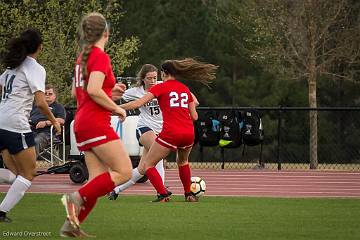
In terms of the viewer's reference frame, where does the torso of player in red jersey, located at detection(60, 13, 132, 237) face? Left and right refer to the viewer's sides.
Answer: facing away from the viewer and to the right of the viewer

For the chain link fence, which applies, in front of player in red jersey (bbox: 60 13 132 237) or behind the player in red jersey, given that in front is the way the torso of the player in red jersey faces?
in front

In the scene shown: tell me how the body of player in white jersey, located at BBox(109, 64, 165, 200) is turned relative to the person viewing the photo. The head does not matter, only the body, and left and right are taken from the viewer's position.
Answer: facing the viewer and to the right of the viewer

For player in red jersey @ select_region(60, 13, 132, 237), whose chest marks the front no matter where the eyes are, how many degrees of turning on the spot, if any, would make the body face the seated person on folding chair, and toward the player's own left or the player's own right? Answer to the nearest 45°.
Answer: approximately 45° to the player's own left

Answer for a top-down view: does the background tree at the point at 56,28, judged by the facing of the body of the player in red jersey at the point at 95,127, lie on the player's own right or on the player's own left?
on the player's own left

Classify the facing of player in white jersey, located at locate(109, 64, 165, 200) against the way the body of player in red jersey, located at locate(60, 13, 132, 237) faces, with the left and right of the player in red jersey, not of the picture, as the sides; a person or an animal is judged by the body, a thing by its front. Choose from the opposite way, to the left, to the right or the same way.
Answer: to the right

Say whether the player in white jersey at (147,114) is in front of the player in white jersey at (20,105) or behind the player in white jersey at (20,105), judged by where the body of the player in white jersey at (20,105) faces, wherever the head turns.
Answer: in front

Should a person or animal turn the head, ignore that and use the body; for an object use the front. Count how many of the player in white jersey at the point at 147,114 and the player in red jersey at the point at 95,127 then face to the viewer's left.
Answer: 0

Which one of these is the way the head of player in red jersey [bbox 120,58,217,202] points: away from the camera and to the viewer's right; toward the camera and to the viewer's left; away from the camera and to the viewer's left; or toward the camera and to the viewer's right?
away from the camera and to the viewer's left
